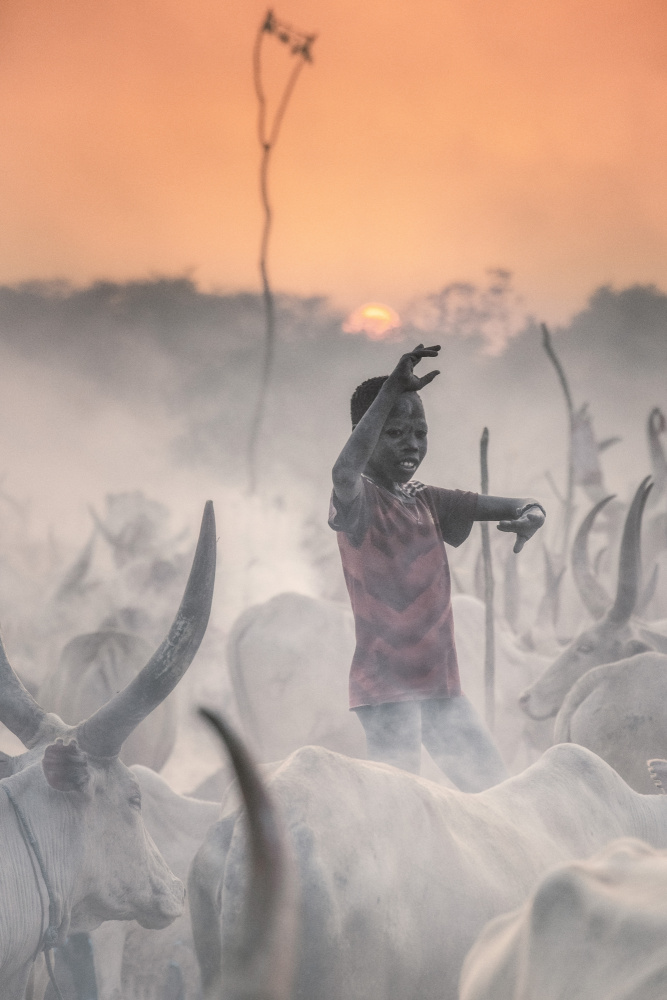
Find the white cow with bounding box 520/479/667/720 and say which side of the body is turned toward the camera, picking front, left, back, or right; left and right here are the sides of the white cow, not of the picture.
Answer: left

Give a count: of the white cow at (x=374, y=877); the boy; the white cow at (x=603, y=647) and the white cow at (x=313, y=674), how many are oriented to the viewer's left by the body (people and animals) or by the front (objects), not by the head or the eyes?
1

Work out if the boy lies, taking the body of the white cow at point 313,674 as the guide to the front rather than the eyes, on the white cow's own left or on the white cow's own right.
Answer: on the white cow's own right

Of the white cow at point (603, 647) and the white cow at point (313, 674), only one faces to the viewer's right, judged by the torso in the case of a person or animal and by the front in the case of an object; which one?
the white cow at point (313, 674)

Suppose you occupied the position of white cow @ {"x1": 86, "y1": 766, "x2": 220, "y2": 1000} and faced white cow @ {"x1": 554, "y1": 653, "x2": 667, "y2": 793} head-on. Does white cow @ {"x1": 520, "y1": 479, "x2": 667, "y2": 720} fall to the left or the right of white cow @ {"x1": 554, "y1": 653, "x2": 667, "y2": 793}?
left

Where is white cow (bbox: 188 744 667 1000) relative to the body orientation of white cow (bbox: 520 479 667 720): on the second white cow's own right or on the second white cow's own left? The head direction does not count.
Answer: on the second white cow's own left

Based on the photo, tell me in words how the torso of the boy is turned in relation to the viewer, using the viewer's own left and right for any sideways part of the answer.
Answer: facing the viewer and to the right of the viewer

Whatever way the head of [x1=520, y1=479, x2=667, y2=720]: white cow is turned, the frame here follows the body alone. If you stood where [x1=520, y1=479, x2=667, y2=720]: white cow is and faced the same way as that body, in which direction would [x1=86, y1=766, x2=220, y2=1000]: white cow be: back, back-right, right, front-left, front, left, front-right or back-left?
front-left

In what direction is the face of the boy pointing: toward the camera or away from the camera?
toward the camera

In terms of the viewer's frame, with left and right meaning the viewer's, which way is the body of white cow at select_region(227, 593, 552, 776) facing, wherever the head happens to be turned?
facing to the right of the viewer
